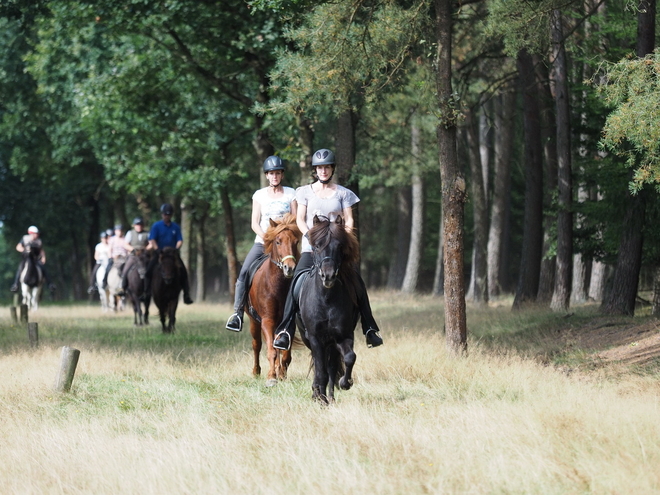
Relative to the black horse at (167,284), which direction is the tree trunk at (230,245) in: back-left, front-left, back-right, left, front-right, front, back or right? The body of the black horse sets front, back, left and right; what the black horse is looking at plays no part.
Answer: back

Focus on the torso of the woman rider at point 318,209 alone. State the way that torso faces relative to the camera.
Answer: toward the camera

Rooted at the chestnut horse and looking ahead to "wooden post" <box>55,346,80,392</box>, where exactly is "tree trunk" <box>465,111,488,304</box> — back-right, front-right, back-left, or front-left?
back-right

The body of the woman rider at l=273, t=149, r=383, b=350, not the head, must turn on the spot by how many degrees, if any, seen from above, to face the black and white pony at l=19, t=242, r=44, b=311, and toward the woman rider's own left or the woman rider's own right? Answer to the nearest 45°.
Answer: approximately 135° to the woman rider's own right

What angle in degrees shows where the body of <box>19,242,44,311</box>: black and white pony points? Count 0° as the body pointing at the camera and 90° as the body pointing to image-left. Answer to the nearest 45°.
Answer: approximately 0°

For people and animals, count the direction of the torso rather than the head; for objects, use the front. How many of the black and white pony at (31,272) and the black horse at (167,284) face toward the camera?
2

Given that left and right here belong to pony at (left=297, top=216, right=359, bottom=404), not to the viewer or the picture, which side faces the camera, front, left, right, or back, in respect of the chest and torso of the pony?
front

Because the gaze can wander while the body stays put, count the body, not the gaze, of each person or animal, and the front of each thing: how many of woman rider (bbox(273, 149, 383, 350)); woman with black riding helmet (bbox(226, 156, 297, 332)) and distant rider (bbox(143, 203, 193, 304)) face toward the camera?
3

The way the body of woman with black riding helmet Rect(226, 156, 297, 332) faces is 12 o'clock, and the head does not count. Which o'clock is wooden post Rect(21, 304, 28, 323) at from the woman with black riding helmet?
The wooden post is roughly at 5 o'clock from the woman with black riding helmet.

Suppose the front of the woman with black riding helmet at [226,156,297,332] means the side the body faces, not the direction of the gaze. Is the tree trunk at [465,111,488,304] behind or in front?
behind

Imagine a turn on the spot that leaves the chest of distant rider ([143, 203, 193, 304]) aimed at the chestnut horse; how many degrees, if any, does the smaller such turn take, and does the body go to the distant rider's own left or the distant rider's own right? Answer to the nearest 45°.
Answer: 0° — they already face it

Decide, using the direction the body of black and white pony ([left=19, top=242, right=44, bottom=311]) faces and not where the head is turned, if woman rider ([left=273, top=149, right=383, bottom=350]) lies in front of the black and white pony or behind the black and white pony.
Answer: in front
